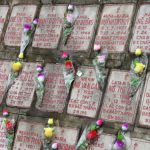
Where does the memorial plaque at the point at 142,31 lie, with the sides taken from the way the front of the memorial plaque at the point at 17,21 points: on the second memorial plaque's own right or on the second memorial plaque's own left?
on the second memorial plaque's own left

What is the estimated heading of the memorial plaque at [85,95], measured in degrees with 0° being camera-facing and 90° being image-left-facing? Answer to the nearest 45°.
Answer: approximately 0°

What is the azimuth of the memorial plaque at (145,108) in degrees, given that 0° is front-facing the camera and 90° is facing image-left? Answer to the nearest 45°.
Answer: approximately 0°
